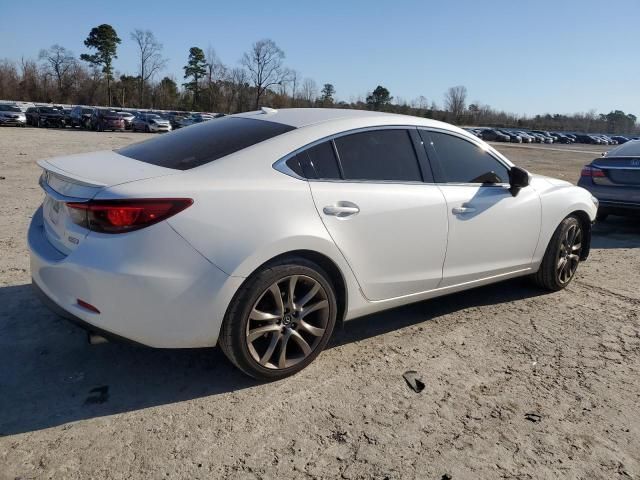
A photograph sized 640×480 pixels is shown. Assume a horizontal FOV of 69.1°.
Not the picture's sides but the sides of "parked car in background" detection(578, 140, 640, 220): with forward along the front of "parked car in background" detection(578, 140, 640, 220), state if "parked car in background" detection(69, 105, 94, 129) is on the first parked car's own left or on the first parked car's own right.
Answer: on the first parked car's own left

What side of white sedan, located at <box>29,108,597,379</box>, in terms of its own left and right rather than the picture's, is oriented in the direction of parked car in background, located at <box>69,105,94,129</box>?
left

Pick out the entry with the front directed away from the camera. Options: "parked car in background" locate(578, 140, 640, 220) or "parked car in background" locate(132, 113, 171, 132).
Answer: "parked car in background" locate(578, 140, 640, 220)

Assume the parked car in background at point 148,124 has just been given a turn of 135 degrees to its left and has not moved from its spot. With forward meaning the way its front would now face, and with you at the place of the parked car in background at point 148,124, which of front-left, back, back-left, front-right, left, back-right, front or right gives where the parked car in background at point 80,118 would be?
left

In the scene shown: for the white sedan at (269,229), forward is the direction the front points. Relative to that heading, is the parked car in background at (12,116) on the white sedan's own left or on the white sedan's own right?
on the white sedan's own left

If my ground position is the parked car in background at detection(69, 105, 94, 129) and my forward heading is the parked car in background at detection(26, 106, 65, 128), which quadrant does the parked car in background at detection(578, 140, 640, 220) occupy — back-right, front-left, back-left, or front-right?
back-left

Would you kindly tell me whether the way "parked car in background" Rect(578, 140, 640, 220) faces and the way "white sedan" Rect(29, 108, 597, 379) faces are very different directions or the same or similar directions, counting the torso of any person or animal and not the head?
same or similar directions

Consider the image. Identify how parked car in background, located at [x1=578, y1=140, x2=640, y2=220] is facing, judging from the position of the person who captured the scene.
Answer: facing away from the viewer

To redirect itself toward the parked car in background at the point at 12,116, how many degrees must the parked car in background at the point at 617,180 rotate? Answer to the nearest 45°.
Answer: approximately 90° to its left

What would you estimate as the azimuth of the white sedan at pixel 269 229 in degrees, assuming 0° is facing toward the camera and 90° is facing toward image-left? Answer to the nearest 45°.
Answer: approximately 225°

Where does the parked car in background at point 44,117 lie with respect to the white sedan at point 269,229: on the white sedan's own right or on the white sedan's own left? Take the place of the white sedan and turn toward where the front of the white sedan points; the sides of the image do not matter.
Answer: on the white sedan's own left

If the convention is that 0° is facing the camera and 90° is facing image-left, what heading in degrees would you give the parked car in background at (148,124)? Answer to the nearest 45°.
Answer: approximately 315°

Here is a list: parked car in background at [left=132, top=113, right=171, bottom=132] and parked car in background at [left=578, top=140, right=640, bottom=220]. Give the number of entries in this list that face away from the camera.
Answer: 1

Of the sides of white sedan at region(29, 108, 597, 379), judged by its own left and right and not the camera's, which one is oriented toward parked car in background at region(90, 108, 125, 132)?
left

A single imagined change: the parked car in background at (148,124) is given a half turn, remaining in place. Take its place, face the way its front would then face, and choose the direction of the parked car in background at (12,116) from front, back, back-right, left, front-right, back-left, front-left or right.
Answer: front-left
